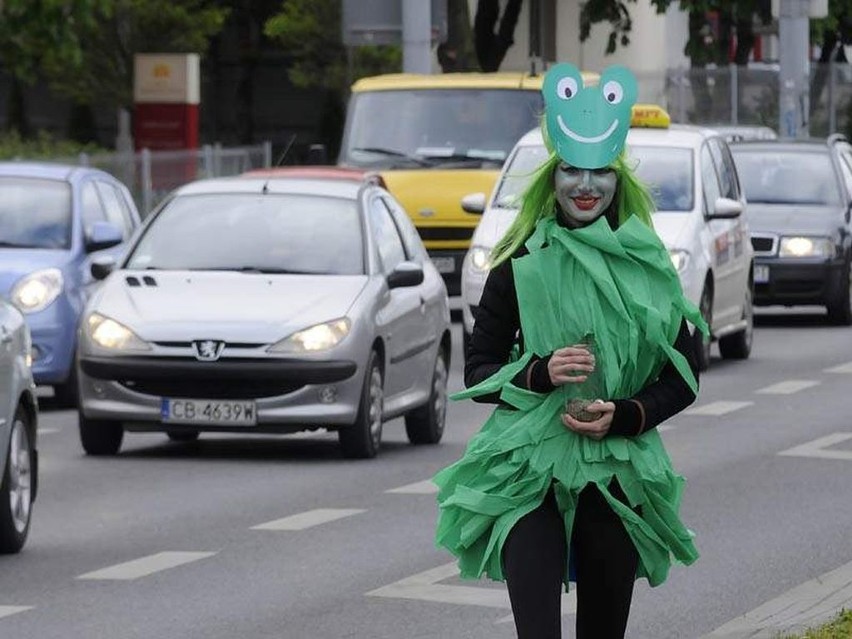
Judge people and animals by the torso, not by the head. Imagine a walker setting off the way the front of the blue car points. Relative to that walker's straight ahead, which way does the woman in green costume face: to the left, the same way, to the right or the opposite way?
the same way

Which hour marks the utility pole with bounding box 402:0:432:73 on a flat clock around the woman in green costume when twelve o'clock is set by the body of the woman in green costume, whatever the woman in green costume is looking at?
The utility pole is roughly at 6 o'clock from the woman in green costume.

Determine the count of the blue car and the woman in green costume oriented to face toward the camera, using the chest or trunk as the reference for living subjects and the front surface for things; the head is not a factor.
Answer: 2

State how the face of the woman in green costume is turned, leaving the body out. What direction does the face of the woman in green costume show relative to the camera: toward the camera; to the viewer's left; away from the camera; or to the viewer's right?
toward the camera

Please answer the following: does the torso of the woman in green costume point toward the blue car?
no

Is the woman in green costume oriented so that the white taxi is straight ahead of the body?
no

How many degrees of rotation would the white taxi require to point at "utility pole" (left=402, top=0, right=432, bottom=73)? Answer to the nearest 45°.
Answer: approximately 180°

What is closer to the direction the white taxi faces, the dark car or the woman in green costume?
the woman in green costume

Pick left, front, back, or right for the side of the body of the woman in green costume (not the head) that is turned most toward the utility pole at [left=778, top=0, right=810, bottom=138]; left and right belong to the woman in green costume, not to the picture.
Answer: back

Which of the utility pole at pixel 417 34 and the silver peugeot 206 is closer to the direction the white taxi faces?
the silver peugeot 206

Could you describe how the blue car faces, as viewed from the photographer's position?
facing the viewer

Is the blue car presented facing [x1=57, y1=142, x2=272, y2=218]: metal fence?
no

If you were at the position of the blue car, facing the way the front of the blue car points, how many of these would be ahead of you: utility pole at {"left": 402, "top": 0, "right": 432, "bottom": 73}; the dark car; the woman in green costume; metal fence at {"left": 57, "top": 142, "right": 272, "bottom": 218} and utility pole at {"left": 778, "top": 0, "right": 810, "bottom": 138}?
1

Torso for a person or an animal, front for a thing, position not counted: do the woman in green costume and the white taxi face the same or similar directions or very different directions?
same or similar directions

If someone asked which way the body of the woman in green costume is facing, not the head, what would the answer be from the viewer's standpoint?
toward the camera
